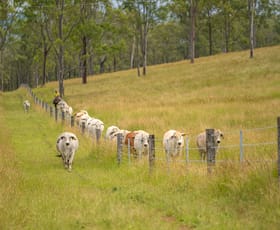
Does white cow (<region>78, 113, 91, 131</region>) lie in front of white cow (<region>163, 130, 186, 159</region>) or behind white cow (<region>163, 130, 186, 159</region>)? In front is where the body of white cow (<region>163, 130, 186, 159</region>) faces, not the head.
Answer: behind

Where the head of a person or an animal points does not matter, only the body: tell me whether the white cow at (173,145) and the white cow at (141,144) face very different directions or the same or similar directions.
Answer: same or similar directions

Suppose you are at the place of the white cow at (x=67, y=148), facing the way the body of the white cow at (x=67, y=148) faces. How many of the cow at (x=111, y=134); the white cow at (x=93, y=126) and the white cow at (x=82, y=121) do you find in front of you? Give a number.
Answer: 0

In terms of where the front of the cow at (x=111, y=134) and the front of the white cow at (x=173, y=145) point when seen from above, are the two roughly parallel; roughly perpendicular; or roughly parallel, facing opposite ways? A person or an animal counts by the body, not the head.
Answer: roughly parallel

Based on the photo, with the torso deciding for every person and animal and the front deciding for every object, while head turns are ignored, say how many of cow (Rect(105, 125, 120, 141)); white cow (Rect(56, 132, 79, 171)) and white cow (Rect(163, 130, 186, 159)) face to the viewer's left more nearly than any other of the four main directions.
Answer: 0

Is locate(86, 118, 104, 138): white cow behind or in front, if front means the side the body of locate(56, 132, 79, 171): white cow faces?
behind

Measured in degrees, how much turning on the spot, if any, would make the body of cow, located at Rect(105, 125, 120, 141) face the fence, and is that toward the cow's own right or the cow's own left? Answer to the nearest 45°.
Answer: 0° — it already faces it

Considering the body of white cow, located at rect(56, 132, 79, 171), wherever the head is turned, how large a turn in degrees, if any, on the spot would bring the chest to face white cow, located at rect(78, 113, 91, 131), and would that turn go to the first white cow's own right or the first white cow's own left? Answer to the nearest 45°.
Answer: approximately 180°

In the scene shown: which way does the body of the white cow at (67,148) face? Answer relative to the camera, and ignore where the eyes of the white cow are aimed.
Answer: toward the camera

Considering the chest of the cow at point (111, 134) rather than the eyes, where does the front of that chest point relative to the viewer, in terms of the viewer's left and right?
facing the viewer and to the right of the viewer

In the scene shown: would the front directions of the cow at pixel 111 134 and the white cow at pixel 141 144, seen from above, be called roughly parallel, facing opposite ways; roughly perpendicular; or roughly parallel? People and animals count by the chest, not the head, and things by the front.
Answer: roughly parallel

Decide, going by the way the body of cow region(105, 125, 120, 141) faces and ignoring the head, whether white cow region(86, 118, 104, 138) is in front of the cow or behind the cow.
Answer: behind
